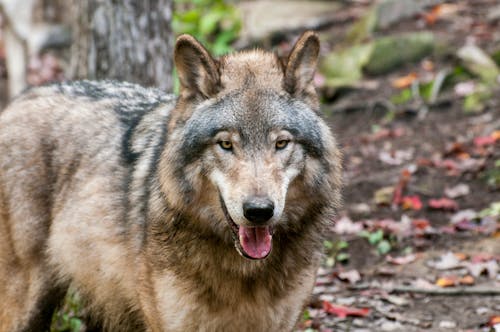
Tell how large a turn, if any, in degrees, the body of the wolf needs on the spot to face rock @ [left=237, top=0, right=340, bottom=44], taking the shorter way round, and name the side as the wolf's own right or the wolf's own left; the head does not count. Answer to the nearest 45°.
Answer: approximately 135° to the wolf's own left

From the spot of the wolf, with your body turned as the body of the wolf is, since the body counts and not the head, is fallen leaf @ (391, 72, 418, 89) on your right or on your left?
on your left

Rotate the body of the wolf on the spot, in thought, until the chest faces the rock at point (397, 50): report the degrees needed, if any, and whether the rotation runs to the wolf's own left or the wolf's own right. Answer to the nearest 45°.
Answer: approximately 90° to the wolf's own left

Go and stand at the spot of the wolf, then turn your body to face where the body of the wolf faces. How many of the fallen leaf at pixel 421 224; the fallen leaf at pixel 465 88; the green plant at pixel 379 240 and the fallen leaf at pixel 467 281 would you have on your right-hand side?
0

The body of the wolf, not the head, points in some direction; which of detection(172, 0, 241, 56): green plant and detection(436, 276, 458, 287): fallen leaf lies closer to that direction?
the fallen leaf

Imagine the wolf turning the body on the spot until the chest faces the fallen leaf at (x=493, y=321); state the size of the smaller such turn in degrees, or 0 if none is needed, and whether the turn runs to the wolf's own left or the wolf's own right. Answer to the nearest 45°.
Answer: approximately 45° to the wolf's own left

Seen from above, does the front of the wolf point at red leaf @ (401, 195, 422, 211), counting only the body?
no

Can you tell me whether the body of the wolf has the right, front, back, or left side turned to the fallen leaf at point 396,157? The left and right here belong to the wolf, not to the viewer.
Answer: left

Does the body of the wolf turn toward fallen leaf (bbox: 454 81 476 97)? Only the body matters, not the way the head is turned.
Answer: no

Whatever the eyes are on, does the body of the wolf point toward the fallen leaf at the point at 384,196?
no

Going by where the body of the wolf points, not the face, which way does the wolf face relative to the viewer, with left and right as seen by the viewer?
facing the viewer and to the right of the viewer

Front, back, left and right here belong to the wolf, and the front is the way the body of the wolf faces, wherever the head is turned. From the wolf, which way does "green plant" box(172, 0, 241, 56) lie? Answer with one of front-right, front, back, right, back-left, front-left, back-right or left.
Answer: back-left
